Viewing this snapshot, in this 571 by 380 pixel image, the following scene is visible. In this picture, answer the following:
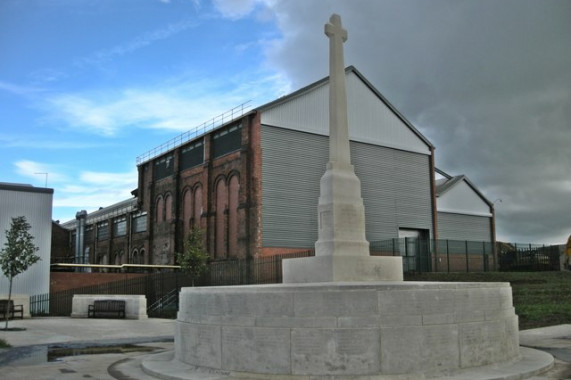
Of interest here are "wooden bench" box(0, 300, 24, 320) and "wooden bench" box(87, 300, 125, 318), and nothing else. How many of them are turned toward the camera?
2

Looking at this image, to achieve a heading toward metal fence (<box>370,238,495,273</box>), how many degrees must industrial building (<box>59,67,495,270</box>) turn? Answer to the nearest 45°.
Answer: approximately 45° to its left

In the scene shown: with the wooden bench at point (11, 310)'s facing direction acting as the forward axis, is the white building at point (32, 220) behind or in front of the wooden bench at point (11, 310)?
behind

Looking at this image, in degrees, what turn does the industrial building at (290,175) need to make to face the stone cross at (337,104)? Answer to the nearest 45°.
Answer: approximately 45° to its right

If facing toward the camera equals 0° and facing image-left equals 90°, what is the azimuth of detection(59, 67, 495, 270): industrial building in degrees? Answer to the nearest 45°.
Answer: approximately 315°

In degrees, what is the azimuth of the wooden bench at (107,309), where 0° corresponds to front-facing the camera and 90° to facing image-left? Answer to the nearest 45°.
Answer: approximately 0°

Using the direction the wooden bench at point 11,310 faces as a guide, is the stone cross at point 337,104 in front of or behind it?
in front

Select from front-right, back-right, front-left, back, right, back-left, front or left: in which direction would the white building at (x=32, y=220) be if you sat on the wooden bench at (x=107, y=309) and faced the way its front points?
back-right
